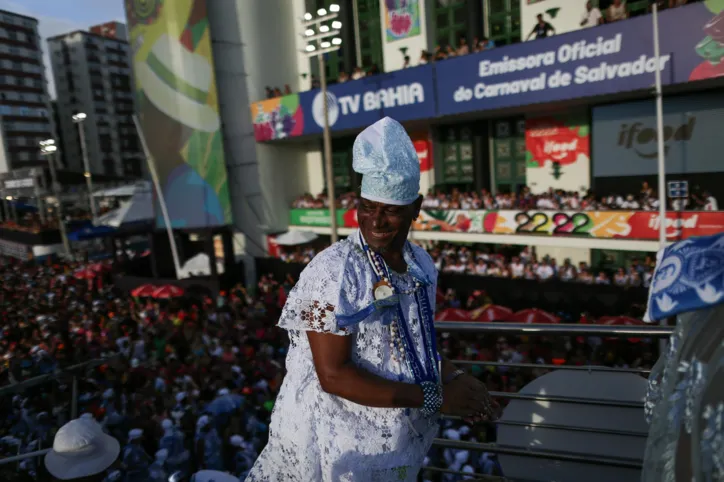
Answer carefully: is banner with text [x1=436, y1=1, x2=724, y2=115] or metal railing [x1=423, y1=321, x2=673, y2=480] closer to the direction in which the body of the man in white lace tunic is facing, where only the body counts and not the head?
the metal railing

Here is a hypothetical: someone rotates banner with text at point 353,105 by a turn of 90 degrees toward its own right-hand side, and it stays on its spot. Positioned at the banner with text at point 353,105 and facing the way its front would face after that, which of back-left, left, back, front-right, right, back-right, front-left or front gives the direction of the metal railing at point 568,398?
back-left

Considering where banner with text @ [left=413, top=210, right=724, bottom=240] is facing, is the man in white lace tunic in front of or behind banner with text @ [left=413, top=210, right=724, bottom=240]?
in front

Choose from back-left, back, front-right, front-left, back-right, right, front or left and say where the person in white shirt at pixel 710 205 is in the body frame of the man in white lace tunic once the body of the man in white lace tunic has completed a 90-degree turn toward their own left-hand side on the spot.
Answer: front

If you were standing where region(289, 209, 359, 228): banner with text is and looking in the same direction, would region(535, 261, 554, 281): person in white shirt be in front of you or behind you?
in front

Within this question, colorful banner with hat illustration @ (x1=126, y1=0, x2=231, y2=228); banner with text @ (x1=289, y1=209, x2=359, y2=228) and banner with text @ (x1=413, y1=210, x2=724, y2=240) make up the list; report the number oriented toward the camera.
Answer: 3

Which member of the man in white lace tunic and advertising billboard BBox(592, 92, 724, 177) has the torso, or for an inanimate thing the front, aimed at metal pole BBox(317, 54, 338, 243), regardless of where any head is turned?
the advertising billboard

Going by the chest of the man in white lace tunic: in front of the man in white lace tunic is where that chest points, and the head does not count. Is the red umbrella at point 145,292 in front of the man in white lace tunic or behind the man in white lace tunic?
behind

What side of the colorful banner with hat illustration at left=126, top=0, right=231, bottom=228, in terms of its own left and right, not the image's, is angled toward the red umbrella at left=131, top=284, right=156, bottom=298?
front

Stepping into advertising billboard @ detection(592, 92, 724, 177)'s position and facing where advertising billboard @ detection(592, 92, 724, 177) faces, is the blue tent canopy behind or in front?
in front
